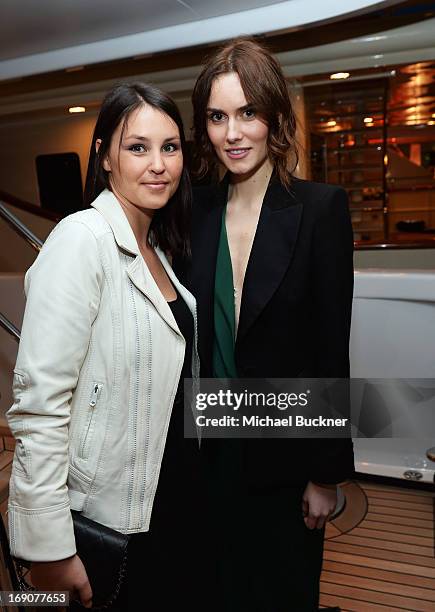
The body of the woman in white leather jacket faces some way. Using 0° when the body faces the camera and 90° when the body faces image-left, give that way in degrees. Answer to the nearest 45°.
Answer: approximately 315°

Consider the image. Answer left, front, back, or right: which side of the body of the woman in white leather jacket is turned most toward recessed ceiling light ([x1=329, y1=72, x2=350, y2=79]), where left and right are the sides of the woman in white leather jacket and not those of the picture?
left
